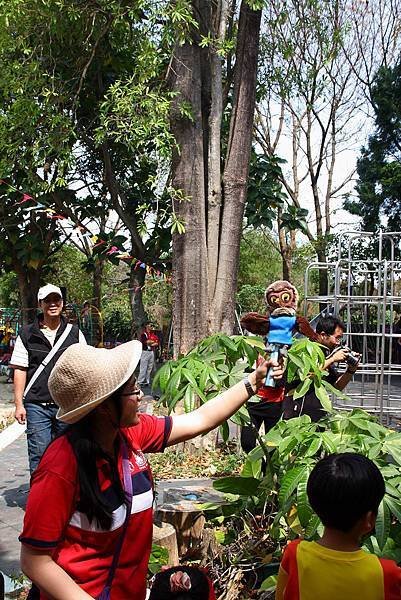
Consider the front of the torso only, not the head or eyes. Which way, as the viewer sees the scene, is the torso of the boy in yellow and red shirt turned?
away from the camera

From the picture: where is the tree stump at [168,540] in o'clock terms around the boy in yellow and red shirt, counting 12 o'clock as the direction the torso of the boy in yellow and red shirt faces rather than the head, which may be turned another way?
The tree stump is roughly at 11 o'clock from the boy in yellow and red shirt.

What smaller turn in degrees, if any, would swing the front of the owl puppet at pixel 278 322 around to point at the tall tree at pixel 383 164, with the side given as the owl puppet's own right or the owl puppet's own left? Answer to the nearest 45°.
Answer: approximately 180°

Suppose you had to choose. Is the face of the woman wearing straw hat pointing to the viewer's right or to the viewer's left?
to the viewer's right

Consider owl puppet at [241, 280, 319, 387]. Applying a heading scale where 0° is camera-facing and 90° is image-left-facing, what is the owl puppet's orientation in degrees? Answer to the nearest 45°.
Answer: approximately 0°

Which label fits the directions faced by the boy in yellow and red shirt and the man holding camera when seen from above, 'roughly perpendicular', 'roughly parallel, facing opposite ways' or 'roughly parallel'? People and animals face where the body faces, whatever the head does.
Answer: roughly perpendicular

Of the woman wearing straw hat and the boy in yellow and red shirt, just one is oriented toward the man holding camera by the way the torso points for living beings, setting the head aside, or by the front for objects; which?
the boy in yellow and red shirt

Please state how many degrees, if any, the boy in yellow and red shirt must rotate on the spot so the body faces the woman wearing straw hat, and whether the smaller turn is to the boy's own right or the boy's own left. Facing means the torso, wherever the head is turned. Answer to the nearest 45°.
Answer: approximately 90° to the boy's own left
